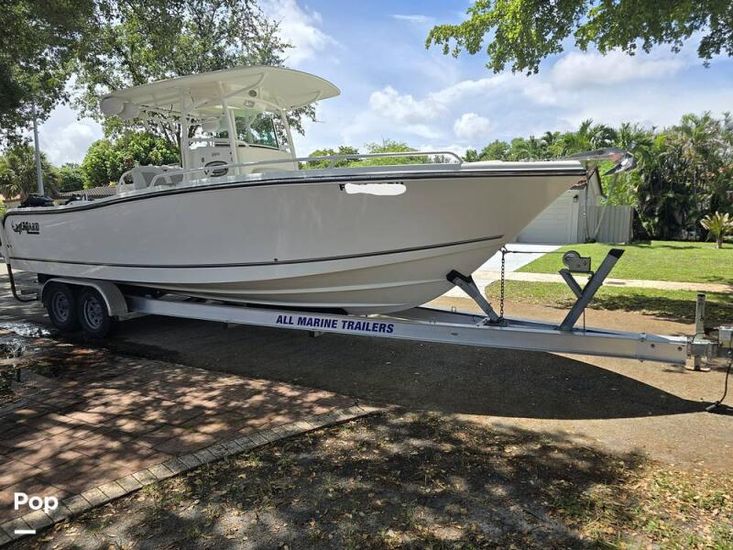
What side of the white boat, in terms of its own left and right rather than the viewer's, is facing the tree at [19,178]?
back

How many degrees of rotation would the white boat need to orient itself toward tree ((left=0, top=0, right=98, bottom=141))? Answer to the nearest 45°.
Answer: approximately 180°

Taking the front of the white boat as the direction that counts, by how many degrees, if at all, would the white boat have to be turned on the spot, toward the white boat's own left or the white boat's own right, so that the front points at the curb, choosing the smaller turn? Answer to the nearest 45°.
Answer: approximately 45° to the white boat's own right

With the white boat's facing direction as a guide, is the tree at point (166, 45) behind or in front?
behind

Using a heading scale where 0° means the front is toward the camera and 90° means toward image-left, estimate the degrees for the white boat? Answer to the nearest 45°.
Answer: approximately 315°

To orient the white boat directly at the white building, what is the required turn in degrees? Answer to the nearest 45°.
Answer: approximately 90° to its left
